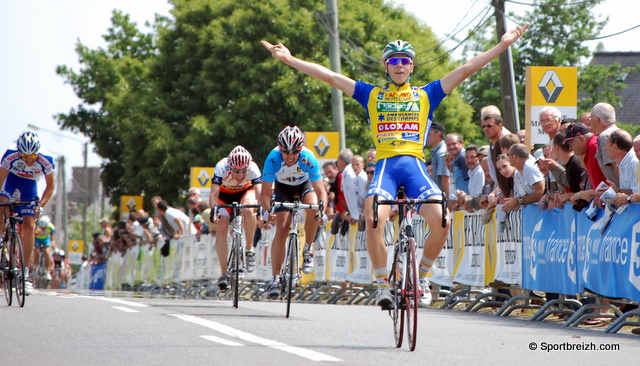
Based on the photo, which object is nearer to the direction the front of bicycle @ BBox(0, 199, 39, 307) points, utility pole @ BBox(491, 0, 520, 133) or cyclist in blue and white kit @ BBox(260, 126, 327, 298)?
the cyclist in blue and white kit

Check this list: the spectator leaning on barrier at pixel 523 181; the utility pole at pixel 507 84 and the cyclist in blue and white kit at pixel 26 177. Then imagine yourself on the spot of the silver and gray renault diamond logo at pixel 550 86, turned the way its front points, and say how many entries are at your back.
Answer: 1

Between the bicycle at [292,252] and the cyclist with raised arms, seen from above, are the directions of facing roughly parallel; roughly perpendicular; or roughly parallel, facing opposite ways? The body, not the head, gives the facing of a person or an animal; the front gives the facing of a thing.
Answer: roughly parallel

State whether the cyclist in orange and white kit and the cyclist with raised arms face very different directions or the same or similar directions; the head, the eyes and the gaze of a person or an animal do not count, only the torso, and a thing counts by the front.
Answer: same or similar directions

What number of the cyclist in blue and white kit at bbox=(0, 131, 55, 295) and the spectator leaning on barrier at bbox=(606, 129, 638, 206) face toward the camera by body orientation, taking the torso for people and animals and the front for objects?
1

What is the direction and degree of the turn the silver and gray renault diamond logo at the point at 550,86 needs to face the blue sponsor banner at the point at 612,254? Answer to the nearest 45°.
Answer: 0° — it already faces it

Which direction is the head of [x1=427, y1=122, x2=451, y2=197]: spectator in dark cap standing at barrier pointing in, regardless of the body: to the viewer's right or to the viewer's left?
to the viewer's left

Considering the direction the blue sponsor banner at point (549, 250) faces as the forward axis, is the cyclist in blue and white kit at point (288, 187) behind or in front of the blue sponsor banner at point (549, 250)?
in front

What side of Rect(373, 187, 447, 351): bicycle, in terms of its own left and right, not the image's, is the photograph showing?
front

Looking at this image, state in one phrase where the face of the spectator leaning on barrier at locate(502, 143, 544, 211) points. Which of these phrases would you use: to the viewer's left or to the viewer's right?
to the viewer's left

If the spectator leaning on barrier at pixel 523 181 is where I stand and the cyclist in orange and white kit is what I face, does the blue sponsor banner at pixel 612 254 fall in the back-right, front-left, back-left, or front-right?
back-left

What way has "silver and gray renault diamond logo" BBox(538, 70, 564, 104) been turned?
toward the camera

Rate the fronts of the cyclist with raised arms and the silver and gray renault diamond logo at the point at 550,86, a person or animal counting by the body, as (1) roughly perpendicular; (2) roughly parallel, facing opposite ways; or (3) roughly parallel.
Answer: roughly parallel

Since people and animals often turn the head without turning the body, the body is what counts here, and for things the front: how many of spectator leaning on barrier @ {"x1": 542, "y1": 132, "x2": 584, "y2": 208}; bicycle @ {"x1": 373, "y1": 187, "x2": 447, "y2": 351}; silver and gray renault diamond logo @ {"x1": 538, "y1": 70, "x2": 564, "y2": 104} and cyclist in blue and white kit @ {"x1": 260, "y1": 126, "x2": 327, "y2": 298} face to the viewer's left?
1

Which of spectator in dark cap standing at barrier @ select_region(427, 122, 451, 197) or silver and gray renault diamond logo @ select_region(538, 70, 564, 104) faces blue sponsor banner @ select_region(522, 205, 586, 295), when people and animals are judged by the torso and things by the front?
the silver and gray renault diamond logo

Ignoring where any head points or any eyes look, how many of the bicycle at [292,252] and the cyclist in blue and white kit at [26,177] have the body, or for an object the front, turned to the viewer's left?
0
